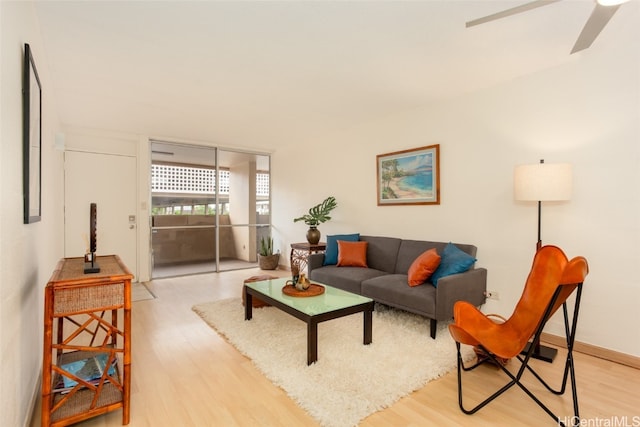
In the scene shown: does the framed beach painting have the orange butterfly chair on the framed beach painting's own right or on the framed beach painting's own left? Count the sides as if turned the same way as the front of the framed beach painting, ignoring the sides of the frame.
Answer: on the framed beach painting's own left

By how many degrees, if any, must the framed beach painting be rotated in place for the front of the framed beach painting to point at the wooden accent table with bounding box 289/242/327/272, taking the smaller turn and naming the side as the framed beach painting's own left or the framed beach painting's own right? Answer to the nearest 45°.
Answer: approximately 45° to the framed beach painting's own right

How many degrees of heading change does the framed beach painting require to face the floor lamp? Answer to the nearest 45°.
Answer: approximately 90° to its left

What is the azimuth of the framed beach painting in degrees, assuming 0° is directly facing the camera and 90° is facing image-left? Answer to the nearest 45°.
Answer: approximately 45°

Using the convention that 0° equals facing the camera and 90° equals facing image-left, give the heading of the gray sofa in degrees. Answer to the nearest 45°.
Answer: approximately 45°

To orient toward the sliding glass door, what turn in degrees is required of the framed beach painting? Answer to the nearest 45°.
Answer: approximately 45° to its right

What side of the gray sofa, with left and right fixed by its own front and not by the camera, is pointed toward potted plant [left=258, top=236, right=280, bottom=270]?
right
